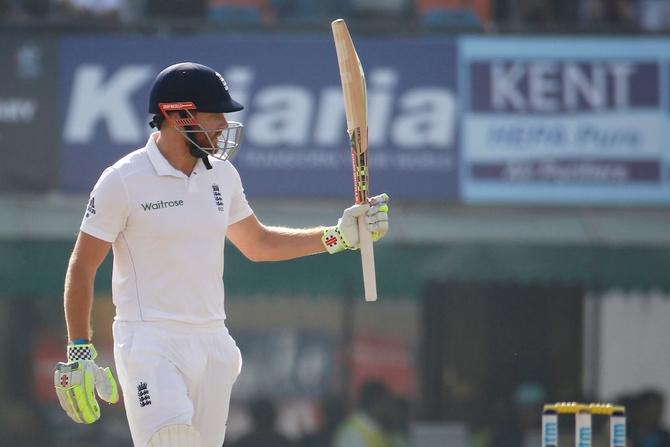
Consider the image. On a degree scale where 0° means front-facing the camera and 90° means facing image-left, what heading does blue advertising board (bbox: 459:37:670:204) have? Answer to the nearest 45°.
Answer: approximately 0°

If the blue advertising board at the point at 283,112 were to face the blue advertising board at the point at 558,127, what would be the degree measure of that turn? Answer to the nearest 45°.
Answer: approximately 90° to its left

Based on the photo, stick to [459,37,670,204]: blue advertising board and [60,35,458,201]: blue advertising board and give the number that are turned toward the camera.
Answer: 2

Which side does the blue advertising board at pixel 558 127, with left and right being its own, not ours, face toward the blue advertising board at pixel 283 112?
right
